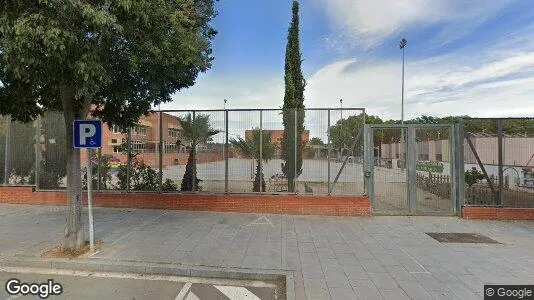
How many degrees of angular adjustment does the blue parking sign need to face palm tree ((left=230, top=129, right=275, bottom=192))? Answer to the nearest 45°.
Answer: approximately 135° to its left

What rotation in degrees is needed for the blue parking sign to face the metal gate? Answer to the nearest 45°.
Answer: approximately 90° to its left

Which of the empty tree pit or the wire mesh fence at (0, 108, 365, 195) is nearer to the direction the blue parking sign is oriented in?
the empty tree pit

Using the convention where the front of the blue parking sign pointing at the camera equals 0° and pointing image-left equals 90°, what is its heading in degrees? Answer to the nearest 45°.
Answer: approximately 0°

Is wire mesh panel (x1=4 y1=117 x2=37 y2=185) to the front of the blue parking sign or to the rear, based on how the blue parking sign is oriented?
to the rear

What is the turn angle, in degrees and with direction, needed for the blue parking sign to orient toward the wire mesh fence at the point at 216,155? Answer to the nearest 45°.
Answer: approximately 135° to its left

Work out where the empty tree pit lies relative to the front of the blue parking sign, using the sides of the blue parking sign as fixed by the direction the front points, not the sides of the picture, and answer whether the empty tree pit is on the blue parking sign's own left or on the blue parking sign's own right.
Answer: on the blue parking sign's own left

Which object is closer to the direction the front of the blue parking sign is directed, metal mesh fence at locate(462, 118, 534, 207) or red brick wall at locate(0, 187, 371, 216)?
the metal mesh fence

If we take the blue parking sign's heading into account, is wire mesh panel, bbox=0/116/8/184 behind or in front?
behind
